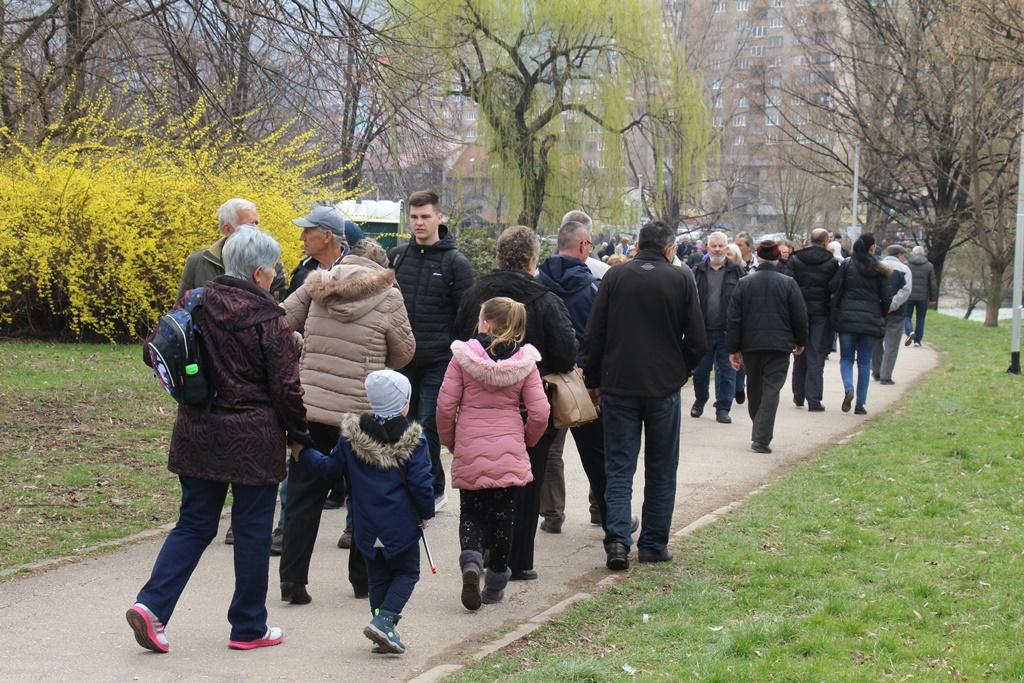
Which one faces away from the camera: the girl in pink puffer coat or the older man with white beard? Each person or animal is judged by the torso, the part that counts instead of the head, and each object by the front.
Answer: the girl in pink puffer coat

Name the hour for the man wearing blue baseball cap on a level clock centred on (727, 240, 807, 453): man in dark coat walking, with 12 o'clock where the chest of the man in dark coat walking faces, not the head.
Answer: The man wearing blue baseball cap is roughly at 7 o'clock from the man in dark coat walking.

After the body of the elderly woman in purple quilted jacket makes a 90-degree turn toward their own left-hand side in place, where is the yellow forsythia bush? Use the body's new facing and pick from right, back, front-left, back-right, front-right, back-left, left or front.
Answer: front-right

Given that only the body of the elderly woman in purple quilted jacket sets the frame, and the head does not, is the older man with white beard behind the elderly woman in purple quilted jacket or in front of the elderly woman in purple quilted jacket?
in front

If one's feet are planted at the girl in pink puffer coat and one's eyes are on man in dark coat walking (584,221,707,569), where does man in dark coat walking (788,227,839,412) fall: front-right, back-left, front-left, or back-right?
front-left

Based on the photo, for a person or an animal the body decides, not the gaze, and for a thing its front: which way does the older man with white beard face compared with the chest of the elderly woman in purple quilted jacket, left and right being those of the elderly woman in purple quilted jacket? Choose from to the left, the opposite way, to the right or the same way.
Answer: the opposite way

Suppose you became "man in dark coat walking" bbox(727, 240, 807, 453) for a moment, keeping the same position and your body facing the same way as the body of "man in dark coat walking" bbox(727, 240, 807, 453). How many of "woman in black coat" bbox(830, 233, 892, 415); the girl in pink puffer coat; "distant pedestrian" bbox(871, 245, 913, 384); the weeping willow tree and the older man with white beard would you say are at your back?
1

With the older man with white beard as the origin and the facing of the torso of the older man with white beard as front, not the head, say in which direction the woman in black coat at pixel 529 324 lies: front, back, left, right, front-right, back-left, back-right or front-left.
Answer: front

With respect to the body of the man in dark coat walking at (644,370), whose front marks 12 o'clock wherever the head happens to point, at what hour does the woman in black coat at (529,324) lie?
The woman in black coat is roughly at 8 o'clock from the man in dark coat walking.

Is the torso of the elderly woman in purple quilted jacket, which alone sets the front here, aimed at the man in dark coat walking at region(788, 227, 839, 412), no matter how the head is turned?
yes

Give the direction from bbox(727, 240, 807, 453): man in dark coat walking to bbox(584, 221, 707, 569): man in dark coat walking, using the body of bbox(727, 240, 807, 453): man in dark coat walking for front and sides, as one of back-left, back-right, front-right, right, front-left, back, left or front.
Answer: back

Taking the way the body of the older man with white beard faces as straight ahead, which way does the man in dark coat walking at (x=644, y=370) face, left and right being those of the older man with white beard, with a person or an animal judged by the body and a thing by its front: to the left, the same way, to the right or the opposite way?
the opposite way

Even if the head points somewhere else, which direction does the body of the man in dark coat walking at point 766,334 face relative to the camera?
away from the camera

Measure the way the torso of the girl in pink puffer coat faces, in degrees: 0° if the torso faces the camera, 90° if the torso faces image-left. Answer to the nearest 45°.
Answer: approximately 180°

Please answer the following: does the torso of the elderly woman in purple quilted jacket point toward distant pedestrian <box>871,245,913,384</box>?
yes

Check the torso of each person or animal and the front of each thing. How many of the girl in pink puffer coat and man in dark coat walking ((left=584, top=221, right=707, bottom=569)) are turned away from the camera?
2

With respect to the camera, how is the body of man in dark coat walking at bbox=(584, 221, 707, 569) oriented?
away from the camera

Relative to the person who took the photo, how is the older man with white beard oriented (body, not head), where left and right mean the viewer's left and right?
facing the viewer

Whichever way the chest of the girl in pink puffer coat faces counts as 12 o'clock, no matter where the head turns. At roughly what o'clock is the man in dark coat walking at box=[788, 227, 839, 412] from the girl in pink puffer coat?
The man in dark coat walking is roughly at 1 o'clock from the girl in pink puffer coat.

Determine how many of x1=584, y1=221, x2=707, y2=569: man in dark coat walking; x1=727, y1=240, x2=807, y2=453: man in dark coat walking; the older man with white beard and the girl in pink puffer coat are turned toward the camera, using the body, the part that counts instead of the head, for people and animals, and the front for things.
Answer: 1

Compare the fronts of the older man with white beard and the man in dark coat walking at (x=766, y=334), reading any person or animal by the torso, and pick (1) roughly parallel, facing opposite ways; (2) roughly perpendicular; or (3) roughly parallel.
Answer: roughly parallel, facing opposite ways

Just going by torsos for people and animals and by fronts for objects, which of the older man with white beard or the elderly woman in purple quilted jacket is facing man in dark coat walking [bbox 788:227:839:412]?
the elderly woman in purple quilted jacket
